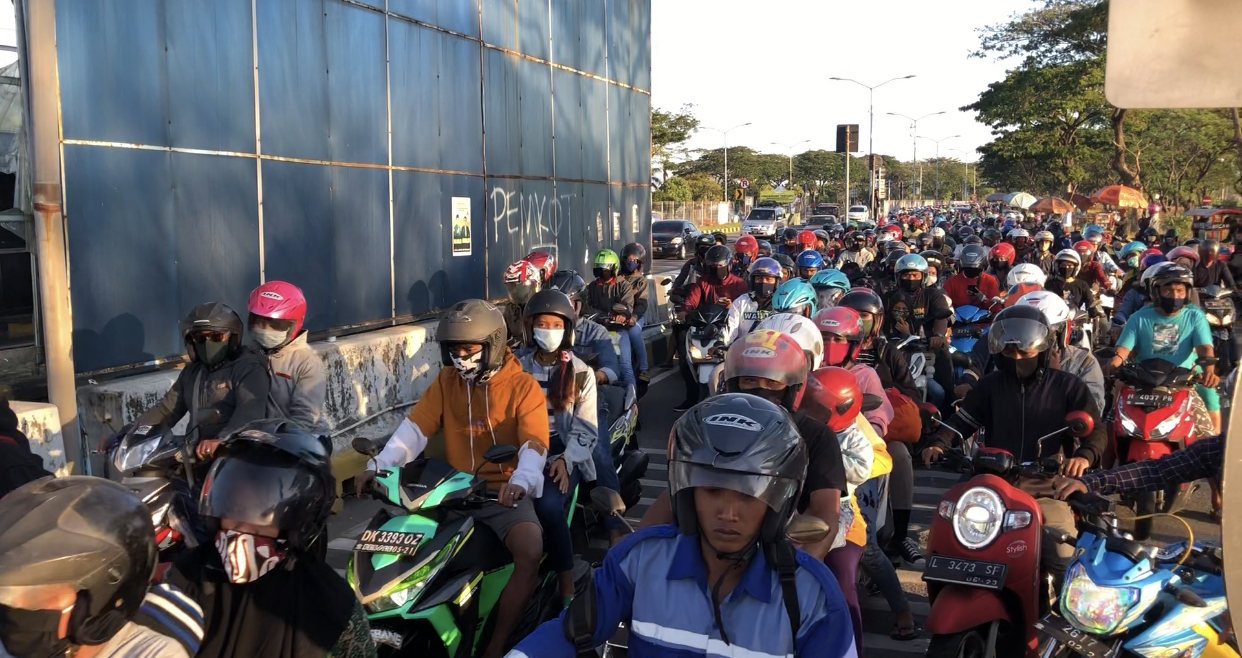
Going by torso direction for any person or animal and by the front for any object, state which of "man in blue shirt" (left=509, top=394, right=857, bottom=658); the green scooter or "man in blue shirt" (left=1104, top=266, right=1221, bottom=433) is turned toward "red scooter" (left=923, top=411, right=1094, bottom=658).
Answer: "man in blue shirt" (left=1104, top=266, right=1221, bottom=433)

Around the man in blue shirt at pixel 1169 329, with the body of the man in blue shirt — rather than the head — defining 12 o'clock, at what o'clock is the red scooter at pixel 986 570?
The red scooter is roughly at 12 o'clock from the man in blue shirt.

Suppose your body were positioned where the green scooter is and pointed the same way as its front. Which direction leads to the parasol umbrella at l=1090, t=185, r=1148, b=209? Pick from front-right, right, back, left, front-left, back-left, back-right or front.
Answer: back

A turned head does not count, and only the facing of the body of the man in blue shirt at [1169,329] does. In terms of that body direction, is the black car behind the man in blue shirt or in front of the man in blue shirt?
behind

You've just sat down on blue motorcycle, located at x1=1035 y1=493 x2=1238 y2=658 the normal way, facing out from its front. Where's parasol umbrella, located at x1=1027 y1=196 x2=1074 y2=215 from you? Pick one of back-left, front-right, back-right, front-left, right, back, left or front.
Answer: back-right

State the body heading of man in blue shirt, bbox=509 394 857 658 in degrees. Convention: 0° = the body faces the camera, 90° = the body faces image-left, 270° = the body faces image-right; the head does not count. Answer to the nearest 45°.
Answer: approximately 0°

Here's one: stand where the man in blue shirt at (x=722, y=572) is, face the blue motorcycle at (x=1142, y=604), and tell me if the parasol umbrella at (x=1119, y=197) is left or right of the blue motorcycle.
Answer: left

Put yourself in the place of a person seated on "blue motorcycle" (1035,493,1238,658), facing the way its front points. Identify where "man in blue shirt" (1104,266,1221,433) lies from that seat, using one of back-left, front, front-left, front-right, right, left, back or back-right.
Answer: back-right

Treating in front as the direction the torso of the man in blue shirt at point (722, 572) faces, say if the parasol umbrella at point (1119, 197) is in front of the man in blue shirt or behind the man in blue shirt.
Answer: behind

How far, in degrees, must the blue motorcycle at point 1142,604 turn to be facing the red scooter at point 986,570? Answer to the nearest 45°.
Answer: approximately 90° to its right

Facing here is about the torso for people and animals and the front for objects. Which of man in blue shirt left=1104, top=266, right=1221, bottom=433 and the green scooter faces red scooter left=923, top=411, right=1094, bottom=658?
the man in blue shirt
